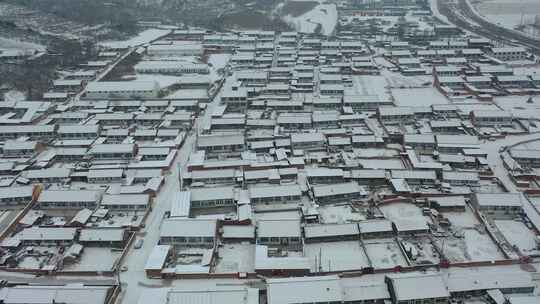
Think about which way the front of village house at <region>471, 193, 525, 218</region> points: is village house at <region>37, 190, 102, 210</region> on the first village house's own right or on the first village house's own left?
on the first village house's own right

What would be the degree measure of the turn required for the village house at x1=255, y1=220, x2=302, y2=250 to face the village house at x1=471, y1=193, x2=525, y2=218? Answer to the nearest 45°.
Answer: approximately 90° to its left

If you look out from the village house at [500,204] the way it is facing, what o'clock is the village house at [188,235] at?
the village house at [188,235] is roughly at 2 o'clock from the village house at [500,204].

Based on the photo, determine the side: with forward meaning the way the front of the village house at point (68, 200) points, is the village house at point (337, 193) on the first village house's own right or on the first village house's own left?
on the first village house's own left

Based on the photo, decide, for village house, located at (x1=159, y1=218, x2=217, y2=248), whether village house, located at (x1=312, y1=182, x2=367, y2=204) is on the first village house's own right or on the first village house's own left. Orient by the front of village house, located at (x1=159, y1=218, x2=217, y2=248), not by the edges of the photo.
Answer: on the first village house's own left

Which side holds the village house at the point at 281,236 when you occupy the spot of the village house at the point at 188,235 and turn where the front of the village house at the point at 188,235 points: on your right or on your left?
on your left

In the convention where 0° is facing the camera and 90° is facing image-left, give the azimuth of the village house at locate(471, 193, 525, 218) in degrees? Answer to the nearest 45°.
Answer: approximately 0°

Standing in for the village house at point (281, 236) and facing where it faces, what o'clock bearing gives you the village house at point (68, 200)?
the village house at point (68, 200) is roughly at 3 o'clock from the village house at point (281, 236).

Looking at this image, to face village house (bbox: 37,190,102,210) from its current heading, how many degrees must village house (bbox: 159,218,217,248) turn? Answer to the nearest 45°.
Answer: approximately 135° to its right
